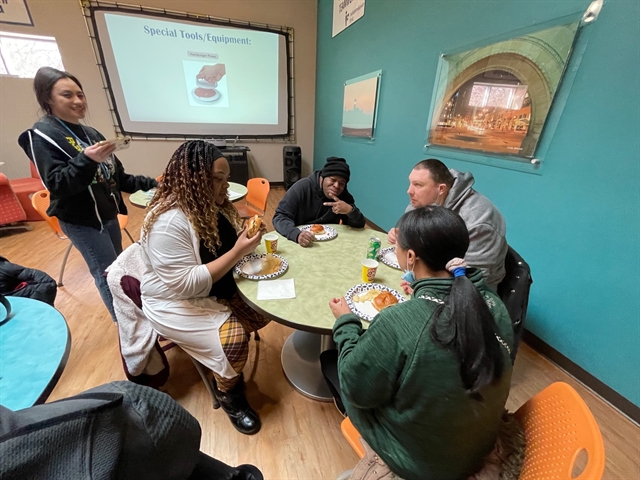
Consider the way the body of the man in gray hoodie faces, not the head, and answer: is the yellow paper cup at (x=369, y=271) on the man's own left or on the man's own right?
on the man's own left

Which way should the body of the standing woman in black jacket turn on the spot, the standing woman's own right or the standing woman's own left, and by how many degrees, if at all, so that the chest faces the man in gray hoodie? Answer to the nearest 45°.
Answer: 0° — they already face them

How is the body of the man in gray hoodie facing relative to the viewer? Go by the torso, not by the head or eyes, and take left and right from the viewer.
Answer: facing to the left of the viewer

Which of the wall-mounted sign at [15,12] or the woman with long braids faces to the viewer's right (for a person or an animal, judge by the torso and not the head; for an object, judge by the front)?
the woman with long braids

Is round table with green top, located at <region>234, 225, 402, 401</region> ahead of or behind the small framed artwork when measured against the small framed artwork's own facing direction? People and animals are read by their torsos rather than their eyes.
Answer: ahead

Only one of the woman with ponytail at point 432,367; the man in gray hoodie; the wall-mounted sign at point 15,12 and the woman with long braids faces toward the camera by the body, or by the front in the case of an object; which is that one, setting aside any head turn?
the wall-mounted sign

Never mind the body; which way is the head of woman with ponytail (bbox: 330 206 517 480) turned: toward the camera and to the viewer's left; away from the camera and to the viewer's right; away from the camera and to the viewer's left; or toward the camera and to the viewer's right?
away from the camera and to the viewer's left

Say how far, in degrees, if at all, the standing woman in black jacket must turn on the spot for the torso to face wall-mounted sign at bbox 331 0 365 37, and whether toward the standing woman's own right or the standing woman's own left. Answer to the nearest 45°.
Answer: approximately 90° to the standing woman's own left

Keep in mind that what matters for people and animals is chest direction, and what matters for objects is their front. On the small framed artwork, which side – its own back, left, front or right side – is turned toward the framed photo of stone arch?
left

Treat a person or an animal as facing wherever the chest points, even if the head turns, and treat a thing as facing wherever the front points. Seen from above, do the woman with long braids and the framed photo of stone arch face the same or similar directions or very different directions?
very different directions

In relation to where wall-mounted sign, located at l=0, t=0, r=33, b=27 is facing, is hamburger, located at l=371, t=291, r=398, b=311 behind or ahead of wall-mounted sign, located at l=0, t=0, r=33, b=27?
ahead

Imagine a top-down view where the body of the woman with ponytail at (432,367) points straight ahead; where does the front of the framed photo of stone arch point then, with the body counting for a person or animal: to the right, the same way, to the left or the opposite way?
to the left

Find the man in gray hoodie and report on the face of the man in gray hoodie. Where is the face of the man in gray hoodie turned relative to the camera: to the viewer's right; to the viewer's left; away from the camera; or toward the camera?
to the viewer's left
